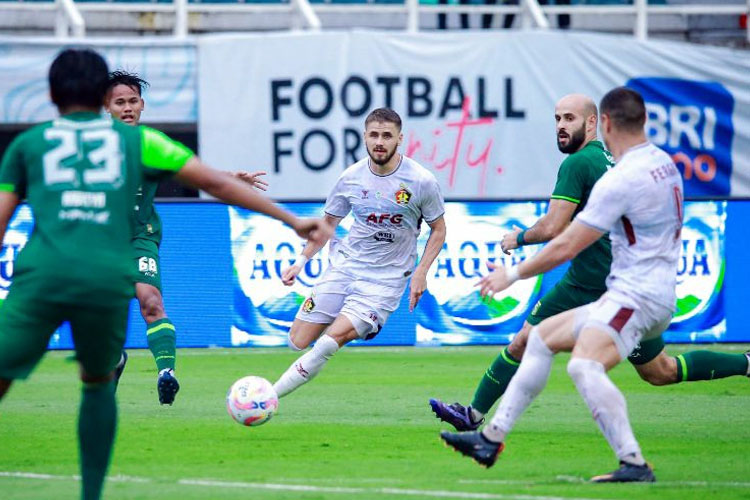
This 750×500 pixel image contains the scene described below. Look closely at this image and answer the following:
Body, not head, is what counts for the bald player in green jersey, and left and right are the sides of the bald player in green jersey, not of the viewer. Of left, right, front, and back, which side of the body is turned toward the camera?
left

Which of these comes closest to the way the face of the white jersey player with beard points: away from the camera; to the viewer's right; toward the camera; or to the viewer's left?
toward the camera

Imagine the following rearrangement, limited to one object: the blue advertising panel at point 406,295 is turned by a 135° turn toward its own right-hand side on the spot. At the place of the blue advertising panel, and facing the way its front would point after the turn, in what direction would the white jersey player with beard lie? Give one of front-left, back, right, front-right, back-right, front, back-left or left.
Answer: back-left

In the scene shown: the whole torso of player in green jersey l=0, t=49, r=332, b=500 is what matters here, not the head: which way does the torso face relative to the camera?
away from the camera

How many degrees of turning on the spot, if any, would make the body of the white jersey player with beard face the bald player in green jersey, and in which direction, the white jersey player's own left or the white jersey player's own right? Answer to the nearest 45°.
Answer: approximately 45° to the white jersey player's own left

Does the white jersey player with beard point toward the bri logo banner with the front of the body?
no

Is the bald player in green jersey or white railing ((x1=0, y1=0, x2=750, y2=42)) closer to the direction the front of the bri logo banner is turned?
the bald player in green jersey

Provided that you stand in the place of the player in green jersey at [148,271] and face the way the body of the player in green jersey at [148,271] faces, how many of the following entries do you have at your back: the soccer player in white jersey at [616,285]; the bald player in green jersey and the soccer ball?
0

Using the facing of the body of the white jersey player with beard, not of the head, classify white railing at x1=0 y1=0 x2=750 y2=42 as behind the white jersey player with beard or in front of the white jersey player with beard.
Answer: behind

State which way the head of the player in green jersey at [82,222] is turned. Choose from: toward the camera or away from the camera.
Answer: away from the camera

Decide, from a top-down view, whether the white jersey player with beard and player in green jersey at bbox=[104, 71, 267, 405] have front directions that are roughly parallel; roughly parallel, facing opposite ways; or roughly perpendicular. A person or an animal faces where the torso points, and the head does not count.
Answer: roughly parallel

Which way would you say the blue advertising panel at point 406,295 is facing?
toward the camera

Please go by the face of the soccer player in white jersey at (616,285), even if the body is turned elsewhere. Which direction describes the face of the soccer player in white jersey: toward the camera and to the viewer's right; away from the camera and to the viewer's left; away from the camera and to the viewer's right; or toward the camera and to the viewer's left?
away from the camera and to the viewer's left

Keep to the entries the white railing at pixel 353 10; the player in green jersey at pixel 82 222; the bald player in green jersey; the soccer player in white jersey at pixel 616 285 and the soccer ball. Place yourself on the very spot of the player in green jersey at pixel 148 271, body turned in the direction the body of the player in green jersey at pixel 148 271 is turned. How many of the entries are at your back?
1

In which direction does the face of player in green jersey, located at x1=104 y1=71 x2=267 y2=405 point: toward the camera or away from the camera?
toward the camera

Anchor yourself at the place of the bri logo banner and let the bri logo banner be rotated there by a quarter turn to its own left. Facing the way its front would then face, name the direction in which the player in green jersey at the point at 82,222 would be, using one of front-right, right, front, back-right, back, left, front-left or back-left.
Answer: right

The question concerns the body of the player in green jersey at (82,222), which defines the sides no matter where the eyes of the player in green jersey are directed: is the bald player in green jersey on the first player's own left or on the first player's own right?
on the first player's own right

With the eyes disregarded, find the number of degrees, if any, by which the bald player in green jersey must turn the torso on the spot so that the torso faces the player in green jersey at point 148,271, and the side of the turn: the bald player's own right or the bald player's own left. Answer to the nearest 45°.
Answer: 0° — they already face them

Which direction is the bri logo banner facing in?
toward the camera

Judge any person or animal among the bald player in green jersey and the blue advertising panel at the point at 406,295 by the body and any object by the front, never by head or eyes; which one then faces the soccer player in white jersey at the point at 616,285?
the blue advertising panel
